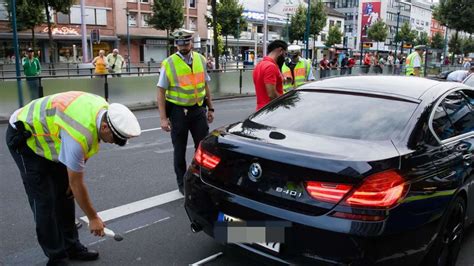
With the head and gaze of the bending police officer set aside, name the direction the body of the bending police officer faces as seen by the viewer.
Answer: to the viewer's right

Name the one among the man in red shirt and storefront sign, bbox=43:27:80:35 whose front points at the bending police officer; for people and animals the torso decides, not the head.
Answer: the storefront sign

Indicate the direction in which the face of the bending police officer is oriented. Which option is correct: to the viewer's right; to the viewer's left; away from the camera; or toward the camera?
to the viewer's right

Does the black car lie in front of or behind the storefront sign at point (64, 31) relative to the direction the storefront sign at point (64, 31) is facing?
in front

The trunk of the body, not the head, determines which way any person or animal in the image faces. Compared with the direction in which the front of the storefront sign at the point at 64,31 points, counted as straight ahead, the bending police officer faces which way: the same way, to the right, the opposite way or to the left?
to the left

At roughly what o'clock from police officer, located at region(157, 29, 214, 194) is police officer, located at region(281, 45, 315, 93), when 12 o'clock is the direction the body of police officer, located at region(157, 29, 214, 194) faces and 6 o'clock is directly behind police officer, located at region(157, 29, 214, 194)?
police officer, located at region(281, 45, 315, 93) is roughly at 7 o'clock from police officer, located at region(157, 29, 214, 194).

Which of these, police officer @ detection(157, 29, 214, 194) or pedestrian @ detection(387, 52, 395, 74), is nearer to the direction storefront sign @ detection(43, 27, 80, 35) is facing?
the police officer

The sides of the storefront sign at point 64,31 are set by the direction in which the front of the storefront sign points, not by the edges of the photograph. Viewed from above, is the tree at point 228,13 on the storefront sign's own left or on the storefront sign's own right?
on the storefront sign's own left

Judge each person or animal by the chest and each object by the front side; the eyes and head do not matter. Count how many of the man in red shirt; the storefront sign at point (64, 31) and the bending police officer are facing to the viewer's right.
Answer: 2

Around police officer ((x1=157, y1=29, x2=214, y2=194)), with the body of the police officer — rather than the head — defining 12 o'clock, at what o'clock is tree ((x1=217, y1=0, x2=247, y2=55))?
The tree is roughly at 6 o'clock from the police officer.

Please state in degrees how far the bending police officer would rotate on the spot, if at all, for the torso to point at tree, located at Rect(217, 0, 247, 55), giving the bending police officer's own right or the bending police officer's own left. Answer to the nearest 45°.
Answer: approximately 90° to the bending police officer's own left

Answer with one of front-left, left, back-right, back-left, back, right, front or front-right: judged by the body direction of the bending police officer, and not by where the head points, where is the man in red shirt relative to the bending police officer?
front-left

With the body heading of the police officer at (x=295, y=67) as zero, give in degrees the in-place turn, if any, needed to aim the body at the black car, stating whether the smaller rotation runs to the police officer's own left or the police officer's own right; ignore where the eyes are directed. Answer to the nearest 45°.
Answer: approximately 45° to the police officer's own left

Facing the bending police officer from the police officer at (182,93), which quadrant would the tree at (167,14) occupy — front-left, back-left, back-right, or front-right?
back-right

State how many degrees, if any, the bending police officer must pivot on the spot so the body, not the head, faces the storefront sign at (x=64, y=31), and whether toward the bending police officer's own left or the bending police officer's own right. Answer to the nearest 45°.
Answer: approximately 90° to the bending police officer's own left
